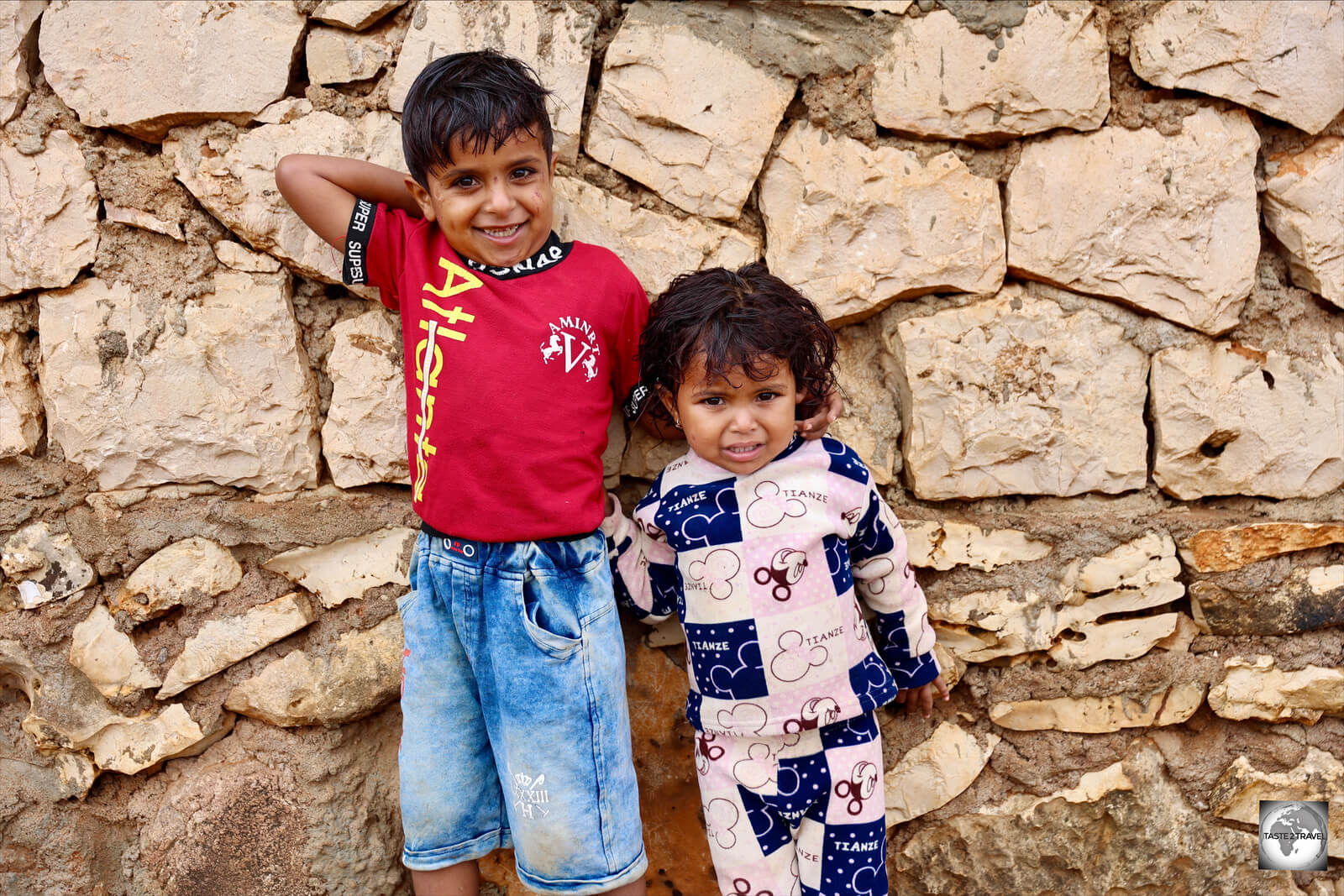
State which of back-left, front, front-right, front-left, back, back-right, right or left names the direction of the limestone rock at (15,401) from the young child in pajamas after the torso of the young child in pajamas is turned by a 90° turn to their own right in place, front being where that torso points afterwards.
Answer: front

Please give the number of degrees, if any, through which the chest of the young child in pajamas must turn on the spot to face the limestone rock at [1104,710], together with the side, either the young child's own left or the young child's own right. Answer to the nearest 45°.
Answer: approximately 90° to the young child's own left

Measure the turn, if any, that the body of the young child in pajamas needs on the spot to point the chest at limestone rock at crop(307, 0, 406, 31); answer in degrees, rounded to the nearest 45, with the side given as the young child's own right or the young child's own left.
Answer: approximately 90° to the young child's own right

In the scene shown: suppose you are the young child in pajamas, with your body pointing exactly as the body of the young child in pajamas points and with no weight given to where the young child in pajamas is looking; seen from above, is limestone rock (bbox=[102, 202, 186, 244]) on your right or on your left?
on your right

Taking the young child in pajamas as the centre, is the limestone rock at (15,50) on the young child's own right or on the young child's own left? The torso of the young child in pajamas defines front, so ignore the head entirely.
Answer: on the young child's own right

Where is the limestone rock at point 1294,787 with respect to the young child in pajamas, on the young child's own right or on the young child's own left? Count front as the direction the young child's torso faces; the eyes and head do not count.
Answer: on the young child's own left

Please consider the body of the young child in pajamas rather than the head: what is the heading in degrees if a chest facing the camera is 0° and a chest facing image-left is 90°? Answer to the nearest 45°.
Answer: approximately 0°

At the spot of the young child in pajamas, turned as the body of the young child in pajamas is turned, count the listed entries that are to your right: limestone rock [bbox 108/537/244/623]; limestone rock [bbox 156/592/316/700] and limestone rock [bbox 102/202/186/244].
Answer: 3
